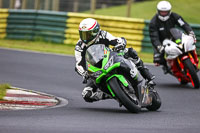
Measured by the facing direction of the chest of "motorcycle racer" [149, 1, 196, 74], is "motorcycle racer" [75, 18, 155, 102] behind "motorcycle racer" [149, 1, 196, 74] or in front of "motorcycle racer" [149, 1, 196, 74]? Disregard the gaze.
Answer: in front

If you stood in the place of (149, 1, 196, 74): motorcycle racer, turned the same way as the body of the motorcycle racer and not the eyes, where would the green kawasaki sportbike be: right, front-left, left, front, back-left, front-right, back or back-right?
front

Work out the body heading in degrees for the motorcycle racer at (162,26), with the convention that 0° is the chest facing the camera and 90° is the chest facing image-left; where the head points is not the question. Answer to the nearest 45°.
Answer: approximately 0°
